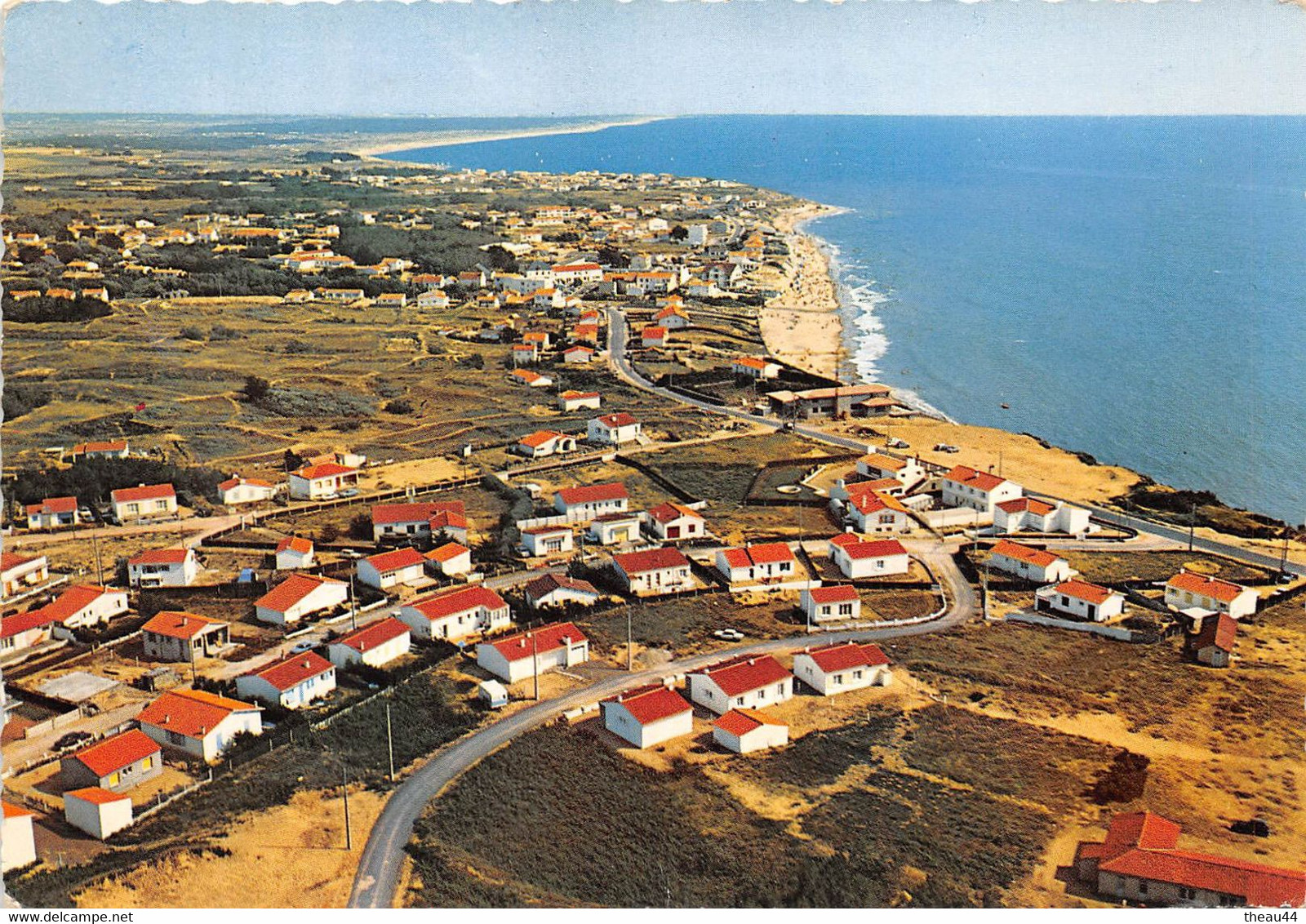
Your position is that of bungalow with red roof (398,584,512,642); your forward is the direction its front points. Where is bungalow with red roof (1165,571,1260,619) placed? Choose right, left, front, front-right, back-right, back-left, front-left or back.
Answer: front-left

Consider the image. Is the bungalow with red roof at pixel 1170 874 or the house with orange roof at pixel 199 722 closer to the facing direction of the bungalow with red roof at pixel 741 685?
the bungalow with red roof

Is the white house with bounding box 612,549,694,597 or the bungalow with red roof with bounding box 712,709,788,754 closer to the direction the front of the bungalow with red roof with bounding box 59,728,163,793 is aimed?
the bungalow with red roof

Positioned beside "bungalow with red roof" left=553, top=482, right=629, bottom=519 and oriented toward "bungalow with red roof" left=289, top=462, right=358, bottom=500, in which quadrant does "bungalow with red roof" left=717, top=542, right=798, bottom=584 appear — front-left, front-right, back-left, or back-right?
back-left

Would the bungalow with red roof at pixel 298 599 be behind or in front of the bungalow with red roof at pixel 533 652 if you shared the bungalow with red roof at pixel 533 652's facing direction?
behind

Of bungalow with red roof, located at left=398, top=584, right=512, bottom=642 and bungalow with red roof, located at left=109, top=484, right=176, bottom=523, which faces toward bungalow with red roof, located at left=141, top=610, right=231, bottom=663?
bungalow with red roof, located at left=109, top=484, right=176, bottom=523

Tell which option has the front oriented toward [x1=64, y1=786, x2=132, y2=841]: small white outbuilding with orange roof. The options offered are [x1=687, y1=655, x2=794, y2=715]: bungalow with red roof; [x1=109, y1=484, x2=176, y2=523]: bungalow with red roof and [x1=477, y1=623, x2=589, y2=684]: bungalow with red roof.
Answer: [x1=109, y1=484, x2=176, y2=523]: bungalow with red roof

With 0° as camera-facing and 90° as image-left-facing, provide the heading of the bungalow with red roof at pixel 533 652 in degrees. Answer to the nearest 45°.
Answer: approximately 315°

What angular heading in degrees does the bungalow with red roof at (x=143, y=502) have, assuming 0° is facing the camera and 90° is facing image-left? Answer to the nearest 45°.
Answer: approximately 0°

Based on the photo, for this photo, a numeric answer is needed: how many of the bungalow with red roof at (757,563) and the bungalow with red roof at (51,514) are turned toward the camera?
2

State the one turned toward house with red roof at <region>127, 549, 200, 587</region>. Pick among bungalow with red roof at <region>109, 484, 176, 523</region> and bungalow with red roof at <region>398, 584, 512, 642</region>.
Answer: bungalow with red roof at <region>109, 484, 176, 523</region>

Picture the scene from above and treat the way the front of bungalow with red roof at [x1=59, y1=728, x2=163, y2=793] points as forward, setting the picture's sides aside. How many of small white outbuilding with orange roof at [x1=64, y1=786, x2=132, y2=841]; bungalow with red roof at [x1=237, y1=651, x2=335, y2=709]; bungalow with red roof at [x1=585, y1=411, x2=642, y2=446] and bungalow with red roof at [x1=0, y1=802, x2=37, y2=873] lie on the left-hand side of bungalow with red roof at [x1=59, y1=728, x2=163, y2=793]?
2

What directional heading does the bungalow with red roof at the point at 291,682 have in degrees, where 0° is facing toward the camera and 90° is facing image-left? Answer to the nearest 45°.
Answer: approximately 315°

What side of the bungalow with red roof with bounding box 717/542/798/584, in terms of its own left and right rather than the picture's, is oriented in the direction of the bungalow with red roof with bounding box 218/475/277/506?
right

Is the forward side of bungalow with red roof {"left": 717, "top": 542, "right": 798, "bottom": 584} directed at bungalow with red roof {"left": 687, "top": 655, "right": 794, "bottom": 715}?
yes
